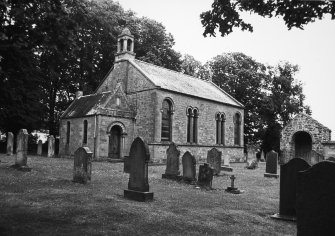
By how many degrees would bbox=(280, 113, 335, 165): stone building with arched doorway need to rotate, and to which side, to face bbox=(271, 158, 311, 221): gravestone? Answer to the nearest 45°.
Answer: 0° — it already faces it

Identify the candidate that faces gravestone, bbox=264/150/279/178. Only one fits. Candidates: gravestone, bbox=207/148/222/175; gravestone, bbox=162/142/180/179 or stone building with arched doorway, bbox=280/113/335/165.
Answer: the stone building with arched doorway

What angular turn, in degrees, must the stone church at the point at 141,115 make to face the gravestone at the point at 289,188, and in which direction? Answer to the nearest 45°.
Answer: approximately 45° to its left

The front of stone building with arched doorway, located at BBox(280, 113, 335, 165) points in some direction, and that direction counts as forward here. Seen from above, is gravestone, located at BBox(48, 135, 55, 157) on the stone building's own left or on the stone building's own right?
on the stone building's own right

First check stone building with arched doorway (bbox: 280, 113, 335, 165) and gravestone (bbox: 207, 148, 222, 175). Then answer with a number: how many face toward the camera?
2

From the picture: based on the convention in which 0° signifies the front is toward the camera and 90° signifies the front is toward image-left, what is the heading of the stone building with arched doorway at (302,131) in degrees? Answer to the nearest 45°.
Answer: approximately 0°
